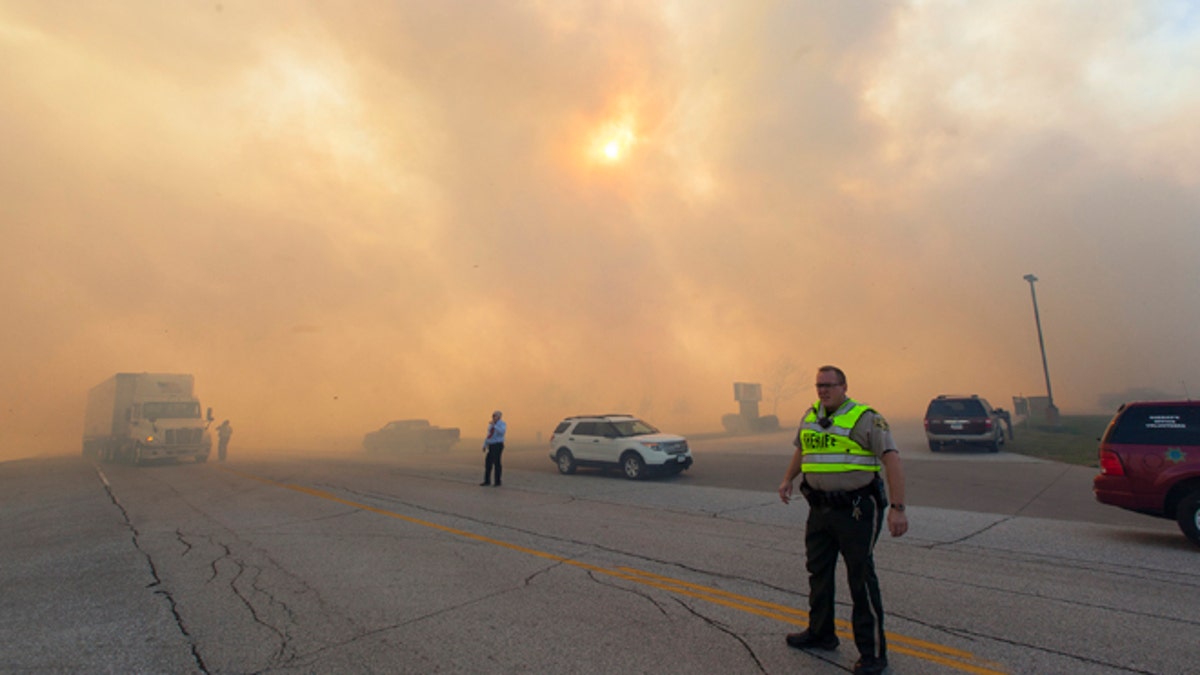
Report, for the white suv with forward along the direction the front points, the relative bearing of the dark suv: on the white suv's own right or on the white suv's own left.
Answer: on the white suv's own left

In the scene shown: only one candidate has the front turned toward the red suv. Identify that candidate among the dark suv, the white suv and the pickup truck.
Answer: the white suv

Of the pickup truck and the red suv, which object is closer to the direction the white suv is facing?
the red suv

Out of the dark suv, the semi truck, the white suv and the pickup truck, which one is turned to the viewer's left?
the pickup truck

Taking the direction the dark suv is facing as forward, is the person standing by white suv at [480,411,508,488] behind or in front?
behind

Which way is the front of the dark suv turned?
away from the camera

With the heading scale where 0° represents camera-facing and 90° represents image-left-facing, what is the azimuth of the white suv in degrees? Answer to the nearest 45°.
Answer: approximately 315°

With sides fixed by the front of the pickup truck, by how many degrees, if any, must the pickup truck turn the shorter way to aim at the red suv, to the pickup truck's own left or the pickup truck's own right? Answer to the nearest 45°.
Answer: approximately 90° to the pickup truck's own left

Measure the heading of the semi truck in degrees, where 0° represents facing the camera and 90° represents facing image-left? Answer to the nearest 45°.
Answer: approximately 315°

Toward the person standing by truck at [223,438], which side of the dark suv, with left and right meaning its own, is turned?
left

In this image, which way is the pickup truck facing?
to the viewer's left

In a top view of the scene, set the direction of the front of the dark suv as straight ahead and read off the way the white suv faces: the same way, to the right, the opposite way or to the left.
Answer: to the right
